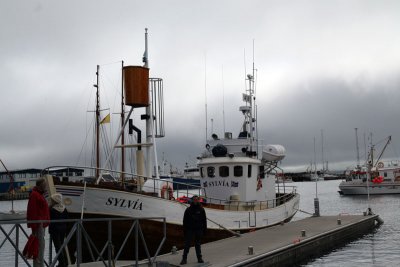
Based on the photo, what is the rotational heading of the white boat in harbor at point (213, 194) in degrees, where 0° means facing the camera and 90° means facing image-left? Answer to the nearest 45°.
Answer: approximately 45°

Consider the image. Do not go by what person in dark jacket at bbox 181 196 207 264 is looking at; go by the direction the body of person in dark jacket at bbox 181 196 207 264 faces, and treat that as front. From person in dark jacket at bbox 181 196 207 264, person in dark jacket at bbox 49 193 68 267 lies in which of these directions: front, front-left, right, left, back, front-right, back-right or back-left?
front-right

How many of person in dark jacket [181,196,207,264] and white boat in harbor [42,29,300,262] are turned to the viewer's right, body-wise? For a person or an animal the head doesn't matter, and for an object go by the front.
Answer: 0

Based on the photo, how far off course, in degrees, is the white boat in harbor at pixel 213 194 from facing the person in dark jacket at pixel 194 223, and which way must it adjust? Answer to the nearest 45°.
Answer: approximately 45° to its left

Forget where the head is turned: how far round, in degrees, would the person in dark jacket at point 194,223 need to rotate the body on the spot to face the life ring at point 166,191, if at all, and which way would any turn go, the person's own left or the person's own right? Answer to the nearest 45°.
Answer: approximately 180°

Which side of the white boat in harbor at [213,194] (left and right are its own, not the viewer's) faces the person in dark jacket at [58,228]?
front

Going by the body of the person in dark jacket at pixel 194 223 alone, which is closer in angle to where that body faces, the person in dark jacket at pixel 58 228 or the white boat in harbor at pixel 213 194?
the person in dark jacket
